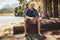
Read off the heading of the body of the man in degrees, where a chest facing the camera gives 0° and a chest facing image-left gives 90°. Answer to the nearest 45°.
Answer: approximately 0°
